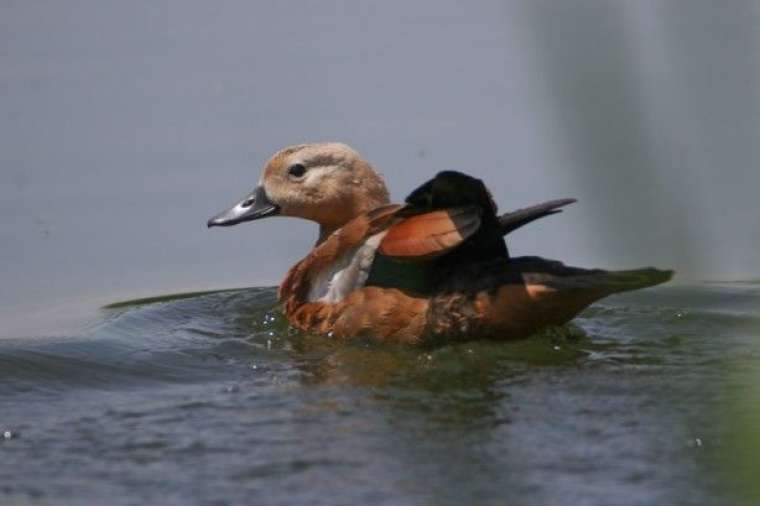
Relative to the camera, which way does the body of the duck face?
to the viewer's left
